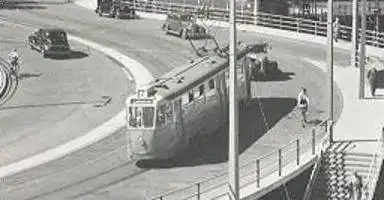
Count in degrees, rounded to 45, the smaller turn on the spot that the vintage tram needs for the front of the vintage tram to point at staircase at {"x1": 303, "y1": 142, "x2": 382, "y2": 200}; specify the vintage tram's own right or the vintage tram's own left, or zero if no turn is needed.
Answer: approximately 135° to the vintage tram's own left

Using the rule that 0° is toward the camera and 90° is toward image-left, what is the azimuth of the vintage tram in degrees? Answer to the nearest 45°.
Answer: approximately 45°

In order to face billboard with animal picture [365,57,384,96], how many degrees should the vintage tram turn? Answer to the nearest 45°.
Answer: approximately 180°

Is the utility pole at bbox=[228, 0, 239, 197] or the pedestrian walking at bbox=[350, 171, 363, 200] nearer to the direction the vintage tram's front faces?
the utility pole

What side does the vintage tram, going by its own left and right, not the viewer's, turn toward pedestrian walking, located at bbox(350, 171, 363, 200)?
left

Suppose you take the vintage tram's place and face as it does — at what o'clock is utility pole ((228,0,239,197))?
The utility pole is roughly at 10 o'clock from the vintage tram.
